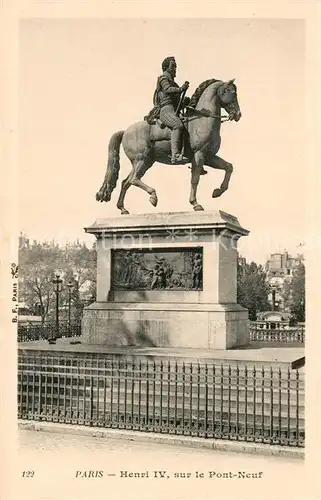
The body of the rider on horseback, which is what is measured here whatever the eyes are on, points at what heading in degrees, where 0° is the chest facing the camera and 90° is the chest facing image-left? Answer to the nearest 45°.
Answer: approximately 270°
